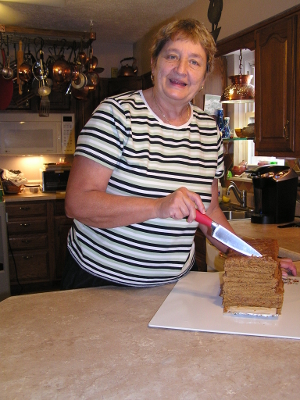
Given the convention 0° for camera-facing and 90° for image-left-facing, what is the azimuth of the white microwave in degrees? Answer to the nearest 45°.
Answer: approximately 0°

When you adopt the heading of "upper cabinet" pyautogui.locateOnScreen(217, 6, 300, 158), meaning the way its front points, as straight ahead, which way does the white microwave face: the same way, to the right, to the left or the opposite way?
to the left

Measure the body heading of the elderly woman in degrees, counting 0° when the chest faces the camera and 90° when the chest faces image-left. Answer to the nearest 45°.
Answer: approximately 315°

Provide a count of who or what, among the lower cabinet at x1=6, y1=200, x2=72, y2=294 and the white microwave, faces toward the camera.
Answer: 2

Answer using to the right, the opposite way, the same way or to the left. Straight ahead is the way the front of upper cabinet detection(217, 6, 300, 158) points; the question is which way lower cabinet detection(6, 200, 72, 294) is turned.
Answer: to the left

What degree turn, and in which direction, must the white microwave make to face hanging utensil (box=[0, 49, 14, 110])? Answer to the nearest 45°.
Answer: approximately 45° to its right

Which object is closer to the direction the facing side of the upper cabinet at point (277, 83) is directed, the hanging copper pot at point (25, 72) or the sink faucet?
the hanging copper pot
